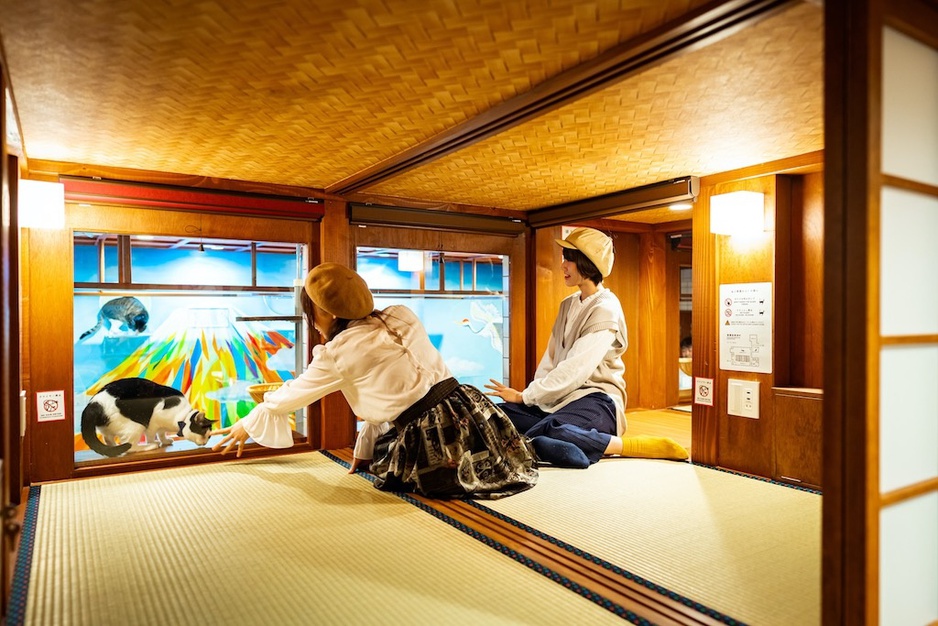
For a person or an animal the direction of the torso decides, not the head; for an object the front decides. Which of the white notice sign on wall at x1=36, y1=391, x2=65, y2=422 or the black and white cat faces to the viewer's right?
the black and white cat

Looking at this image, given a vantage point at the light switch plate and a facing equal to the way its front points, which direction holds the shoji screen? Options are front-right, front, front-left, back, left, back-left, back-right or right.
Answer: front-left

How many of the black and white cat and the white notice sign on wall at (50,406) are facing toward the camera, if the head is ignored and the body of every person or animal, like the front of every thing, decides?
1

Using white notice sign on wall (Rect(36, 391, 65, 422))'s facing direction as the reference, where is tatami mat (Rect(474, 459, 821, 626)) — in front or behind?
in front

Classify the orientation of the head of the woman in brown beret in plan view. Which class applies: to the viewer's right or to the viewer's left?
to the viewer's left

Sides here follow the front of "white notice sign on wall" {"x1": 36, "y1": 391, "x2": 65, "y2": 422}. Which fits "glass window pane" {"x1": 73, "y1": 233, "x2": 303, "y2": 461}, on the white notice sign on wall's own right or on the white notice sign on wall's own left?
on the white notice sign on wall's own left

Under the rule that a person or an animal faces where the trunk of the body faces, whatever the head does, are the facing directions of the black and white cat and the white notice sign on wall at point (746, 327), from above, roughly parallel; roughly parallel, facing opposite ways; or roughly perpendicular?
roughly parallel, facing opposite ways

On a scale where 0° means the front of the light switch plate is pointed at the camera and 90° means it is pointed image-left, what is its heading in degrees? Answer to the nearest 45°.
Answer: approximately 45°

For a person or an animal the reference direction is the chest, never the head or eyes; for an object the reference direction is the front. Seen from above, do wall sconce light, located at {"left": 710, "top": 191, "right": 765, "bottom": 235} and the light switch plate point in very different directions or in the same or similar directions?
same or similar directions

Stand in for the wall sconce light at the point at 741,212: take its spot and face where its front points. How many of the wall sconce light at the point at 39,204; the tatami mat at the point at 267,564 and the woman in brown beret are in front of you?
3

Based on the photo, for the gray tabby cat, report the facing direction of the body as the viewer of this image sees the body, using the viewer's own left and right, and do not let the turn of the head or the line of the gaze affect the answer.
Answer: facing to the right of the viewer

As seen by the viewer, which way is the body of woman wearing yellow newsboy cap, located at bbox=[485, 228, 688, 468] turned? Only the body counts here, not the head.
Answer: to the viewer's left

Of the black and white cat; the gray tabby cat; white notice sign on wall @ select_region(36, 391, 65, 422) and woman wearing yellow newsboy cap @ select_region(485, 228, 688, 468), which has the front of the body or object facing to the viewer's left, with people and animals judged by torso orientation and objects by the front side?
the woman wearing yellow newsboy cap

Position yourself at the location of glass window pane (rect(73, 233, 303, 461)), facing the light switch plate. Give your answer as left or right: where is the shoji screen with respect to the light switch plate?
right

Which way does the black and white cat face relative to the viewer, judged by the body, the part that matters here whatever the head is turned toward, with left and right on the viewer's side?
facing to the right of the viewer

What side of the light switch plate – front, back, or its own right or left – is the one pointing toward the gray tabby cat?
front

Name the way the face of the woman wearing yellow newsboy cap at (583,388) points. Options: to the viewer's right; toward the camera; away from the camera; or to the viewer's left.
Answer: to the viewer's left

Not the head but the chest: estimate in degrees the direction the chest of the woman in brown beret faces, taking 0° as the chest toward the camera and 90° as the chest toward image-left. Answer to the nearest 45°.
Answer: approximately 135°

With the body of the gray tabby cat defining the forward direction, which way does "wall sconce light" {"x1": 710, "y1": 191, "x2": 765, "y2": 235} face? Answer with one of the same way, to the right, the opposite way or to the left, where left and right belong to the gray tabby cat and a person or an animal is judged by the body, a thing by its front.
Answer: the opposite way
